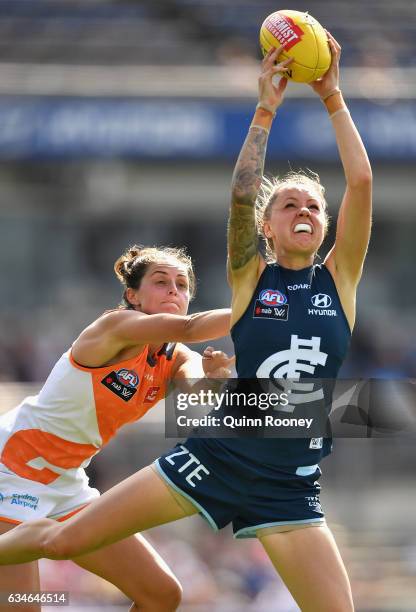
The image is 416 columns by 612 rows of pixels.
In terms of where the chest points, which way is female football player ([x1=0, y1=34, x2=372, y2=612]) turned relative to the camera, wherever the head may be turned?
toward the camera

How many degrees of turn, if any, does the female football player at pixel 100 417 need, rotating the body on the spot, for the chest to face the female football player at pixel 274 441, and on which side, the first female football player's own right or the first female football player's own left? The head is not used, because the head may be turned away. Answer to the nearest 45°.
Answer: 0° — they already face them

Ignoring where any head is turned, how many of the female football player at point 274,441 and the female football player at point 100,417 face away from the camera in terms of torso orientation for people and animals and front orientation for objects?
0

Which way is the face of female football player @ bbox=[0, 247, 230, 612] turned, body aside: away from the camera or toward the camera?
toward the camera

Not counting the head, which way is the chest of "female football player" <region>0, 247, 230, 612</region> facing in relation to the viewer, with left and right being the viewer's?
facing the viewer and to the right of the viewer

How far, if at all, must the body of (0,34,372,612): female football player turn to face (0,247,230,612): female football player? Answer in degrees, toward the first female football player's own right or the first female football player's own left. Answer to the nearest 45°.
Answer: approximately 135° to the first female football player's own right
